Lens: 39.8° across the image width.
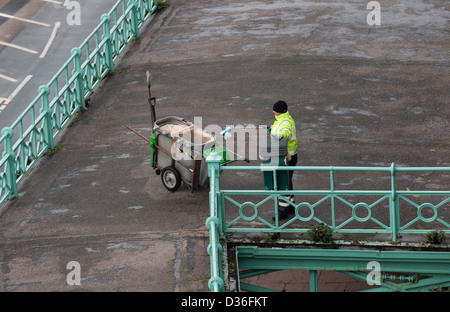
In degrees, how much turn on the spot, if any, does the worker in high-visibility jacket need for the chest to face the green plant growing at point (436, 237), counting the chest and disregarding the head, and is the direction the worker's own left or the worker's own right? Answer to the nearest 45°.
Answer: approximately 180°

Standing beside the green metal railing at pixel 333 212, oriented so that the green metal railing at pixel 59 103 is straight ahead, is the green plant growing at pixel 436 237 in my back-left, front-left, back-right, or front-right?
back-right

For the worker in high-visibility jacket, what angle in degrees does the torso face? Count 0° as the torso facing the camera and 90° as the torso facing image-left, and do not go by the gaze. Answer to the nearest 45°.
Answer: approximately 90°

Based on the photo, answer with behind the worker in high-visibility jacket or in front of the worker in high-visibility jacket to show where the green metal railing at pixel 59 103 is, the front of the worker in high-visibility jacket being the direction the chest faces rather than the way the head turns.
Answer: in front
